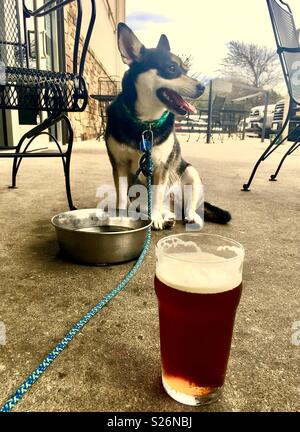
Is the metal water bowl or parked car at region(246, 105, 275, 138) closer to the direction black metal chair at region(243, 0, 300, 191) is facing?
the metal water bowl

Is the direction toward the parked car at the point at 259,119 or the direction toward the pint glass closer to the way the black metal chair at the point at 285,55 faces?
the pint glass

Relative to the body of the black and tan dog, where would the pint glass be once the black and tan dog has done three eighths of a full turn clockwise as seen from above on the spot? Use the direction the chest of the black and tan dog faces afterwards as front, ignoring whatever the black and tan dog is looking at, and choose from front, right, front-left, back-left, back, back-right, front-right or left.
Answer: back

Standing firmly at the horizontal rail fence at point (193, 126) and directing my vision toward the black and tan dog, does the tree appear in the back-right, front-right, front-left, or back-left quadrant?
back-left

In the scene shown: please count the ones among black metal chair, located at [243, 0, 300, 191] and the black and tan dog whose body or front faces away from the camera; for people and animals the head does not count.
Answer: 0

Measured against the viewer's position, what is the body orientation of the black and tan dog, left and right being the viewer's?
facing the viewer and to the left of the viewer
